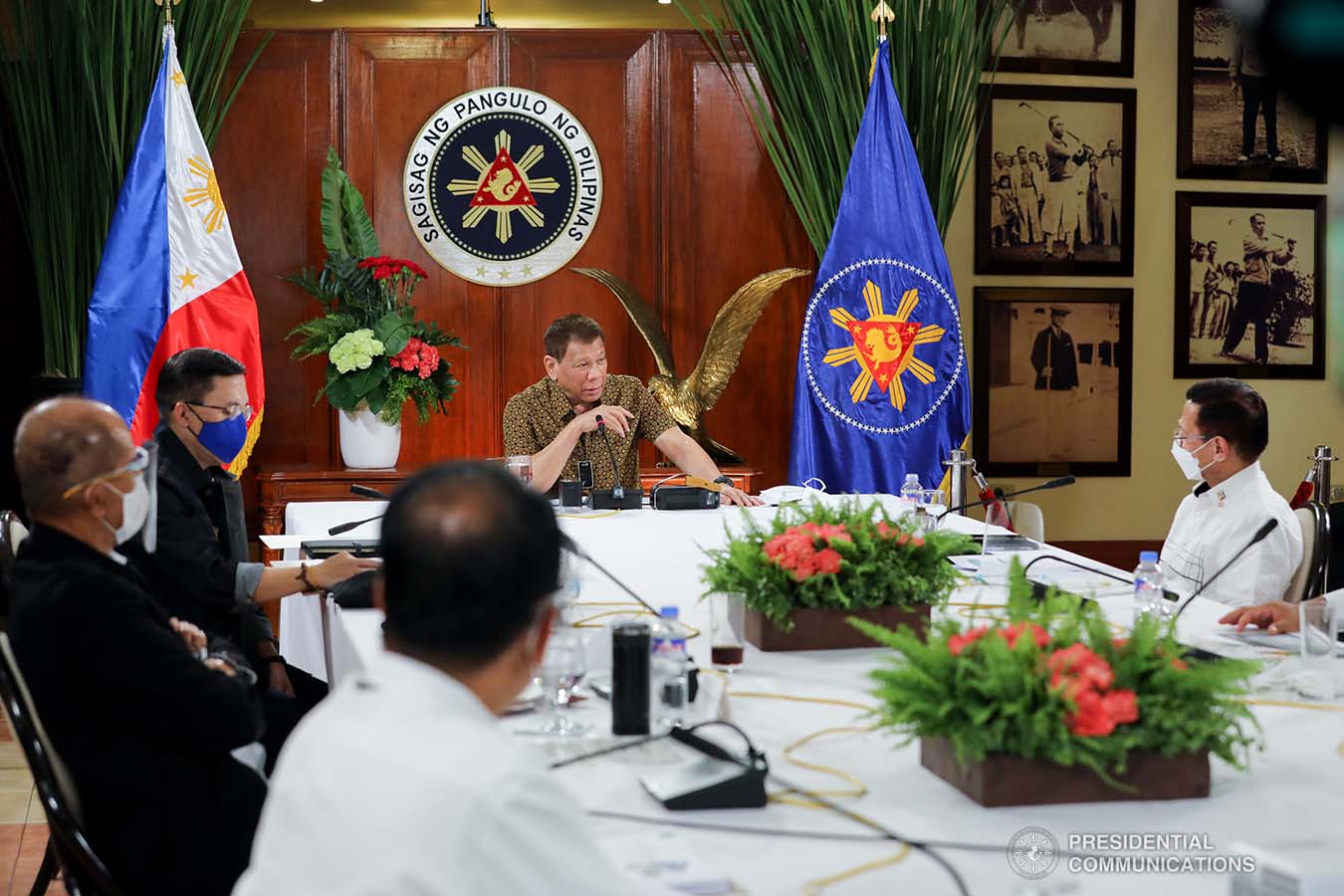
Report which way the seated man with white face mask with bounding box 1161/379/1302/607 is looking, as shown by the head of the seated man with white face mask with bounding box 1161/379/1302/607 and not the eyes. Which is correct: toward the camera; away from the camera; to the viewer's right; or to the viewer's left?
to the viewer's left

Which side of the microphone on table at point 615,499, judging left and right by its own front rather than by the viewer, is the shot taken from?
back

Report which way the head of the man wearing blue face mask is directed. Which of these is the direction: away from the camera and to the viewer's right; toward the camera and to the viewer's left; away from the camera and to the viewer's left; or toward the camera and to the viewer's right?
toward the camera and to the viewer's right

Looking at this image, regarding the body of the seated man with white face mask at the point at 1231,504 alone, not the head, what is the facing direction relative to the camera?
to the viewer's left

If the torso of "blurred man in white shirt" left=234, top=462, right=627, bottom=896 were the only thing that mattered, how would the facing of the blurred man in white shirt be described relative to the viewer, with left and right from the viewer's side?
facing away from the viewer and to the right of the viewer

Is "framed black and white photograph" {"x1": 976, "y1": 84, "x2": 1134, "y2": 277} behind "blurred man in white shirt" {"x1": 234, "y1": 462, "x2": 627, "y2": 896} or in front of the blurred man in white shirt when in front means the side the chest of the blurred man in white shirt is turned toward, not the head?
in front

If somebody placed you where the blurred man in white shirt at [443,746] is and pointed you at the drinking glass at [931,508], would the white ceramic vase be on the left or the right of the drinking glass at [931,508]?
left

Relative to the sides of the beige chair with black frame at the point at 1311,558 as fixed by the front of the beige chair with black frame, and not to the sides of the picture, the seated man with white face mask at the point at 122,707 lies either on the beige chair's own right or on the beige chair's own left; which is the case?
on the beige chair's own left

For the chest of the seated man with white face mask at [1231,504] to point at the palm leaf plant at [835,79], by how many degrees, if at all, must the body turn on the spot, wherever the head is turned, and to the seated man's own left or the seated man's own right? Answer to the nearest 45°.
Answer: approximately 45° to the seated man's own right

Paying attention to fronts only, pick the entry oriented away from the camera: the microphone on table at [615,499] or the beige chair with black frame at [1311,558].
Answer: the microphone on table
